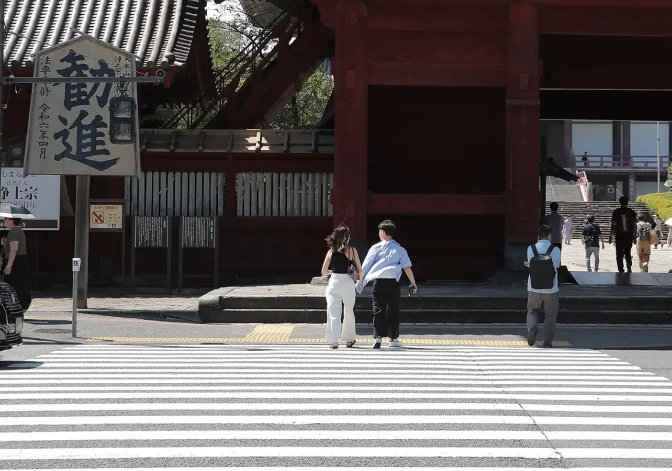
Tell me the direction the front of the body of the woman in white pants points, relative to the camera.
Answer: away from the camera

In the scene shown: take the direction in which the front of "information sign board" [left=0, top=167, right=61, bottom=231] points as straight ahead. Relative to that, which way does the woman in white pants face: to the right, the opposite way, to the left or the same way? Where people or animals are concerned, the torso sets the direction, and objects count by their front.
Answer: the opposite way

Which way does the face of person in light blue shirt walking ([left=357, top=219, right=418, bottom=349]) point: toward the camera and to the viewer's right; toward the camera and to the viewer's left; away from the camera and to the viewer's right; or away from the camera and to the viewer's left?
away from the camera and to the viewer's left

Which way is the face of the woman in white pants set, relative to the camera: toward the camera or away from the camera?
away from the camera

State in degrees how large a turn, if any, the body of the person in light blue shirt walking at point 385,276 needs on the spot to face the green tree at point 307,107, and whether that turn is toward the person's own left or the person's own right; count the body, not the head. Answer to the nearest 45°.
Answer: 0° — they already face it

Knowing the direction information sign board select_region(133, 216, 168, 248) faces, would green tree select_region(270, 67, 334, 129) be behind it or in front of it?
behind

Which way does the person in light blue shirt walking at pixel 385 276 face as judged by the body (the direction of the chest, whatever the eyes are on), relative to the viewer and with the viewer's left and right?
facing away from the viewer

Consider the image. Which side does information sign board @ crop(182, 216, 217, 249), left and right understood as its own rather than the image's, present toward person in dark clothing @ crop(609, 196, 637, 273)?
left

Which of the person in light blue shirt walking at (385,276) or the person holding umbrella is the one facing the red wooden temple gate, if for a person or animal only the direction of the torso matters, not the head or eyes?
the person in light blue shirt walking
